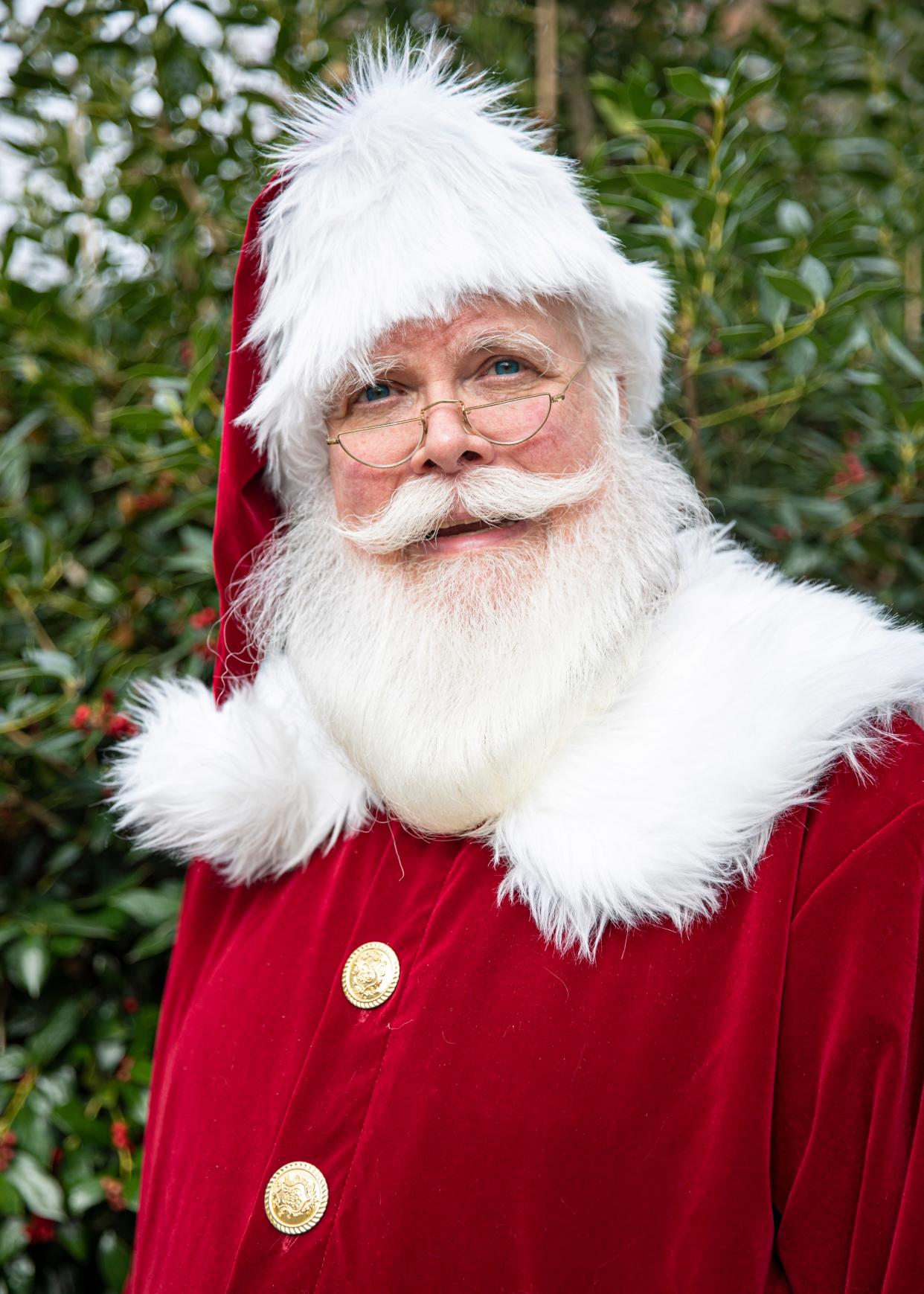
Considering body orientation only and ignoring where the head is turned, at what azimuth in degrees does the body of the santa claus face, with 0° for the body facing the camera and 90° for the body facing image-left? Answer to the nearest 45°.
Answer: approximately 45°
